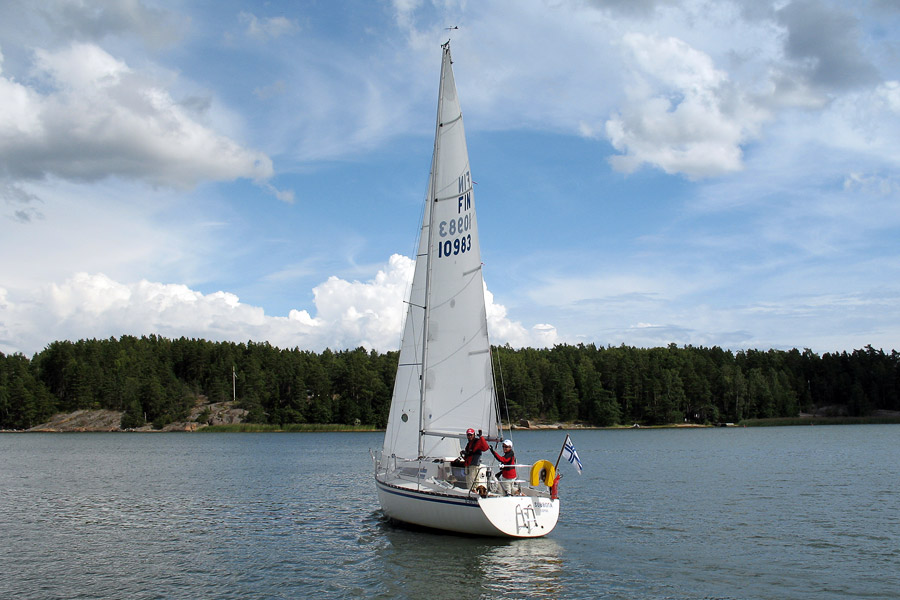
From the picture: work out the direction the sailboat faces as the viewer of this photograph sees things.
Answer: facing away from the viewer and to the left of the viewer
